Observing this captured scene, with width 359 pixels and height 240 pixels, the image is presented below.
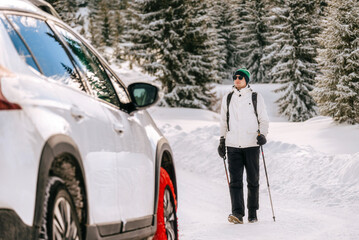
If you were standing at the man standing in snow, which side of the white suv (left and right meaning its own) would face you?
front

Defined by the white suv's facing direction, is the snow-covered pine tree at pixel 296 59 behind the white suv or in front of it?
in front

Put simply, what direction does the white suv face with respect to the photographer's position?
facing away from the viewer and to the right of the viewer

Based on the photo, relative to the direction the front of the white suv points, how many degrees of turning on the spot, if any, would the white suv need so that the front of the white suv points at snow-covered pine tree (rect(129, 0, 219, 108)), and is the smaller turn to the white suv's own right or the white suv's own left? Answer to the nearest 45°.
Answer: approximately 45° to the white suv's own left

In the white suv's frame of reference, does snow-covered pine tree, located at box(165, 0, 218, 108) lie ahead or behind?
ahead

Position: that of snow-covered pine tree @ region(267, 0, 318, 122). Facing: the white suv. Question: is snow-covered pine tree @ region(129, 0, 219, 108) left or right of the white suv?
right

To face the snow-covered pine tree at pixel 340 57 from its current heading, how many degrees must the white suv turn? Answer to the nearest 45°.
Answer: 0° — it already faces it

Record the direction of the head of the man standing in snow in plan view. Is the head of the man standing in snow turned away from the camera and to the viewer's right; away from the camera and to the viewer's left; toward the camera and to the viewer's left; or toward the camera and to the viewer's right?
toward the camera and to the viewer's left
